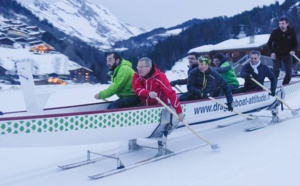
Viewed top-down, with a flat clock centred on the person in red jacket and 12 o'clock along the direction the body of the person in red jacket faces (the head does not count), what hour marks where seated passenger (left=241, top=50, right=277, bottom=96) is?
The seated passenger is roughly at 6 o'clock from the person in red jacket.

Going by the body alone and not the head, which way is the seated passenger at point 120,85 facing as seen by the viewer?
to the viewer's left

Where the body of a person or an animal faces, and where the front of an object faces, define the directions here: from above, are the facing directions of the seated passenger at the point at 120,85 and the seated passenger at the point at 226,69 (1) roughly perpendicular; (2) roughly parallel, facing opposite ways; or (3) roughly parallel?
roughly parallel

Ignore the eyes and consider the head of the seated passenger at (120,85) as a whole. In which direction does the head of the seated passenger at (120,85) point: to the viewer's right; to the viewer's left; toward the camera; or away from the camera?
to the viewer's left

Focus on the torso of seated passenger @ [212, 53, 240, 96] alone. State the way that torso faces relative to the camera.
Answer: to the viewer's left

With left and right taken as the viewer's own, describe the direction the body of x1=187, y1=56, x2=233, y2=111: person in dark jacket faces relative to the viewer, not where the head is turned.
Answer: facing the viewer and to the left of the viewer

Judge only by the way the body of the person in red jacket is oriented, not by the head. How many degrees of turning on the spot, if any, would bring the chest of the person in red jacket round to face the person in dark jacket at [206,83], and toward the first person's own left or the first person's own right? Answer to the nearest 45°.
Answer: approximately 180°

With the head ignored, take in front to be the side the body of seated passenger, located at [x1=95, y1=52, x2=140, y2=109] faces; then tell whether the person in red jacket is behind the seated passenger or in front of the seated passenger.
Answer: behind

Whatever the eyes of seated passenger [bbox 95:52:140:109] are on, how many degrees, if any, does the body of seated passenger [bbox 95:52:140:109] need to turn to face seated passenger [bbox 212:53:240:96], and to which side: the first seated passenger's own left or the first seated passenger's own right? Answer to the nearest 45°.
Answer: approximately 135° to the first seated passenger's own right

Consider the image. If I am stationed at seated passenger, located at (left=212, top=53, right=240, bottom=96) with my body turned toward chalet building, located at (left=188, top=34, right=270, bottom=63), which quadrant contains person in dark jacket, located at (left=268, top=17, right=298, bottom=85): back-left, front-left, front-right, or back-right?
front-right

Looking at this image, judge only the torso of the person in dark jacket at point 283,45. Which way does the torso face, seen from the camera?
toward the camera

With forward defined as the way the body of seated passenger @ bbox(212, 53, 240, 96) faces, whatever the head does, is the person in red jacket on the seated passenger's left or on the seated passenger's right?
on the seated passenger's left

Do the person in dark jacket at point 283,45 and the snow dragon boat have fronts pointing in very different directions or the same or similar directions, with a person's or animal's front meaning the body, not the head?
same or similar directions
